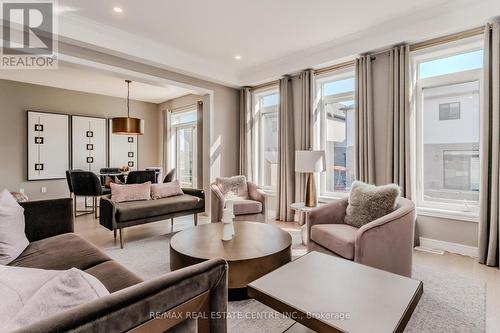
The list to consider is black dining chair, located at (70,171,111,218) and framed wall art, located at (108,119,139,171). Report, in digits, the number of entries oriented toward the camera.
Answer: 1

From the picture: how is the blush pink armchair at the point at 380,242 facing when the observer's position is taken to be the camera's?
facing the viewer and to the left of the viewer

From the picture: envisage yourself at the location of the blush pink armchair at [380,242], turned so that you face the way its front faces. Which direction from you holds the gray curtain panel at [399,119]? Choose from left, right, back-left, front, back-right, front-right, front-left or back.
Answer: back-right

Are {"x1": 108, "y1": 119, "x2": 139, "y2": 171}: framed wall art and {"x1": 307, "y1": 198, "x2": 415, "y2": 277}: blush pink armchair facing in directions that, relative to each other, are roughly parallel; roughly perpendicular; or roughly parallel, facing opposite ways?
roughly perpendicular

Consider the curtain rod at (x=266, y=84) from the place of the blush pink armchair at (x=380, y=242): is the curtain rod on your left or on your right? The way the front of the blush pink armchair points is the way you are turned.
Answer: on your right

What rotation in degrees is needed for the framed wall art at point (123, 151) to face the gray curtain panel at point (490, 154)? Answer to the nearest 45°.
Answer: approximately 45° to its left

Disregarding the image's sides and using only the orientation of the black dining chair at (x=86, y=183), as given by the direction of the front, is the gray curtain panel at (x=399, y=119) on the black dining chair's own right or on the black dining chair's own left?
on the black dining chair's own right

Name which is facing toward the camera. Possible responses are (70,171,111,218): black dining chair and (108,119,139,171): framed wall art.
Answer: the framed wall art

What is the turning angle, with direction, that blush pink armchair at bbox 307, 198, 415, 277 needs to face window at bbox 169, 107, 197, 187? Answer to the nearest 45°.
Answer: approximately 90° to its right

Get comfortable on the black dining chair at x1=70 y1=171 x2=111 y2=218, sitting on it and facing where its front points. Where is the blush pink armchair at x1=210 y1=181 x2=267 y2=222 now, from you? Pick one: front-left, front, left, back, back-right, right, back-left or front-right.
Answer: right

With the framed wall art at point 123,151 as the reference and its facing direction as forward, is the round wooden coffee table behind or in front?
in front

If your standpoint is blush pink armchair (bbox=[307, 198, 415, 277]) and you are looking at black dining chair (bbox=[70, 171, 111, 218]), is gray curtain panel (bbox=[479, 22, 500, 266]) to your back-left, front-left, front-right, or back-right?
back-right

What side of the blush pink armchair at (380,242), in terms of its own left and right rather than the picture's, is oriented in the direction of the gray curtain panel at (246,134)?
right

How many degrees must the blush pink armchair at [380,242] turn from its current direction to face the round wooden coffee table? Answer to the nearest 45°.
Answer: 0° — it already faces it

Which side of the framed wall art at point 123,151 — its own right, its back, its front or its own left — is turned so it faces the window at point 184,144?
left

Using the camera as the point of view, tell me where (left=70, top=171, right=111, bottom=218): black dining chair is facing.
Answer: facing away from the viewer and to the right of the viewer

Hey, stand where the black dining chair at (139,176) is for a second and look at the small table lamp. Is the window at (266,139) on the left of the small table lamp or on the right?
left

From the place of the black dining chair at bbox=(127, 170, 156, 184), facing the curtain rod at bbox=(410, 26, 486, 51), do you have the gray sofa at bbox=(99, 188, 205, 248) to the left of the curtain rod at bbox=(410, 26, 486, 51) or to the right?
right
